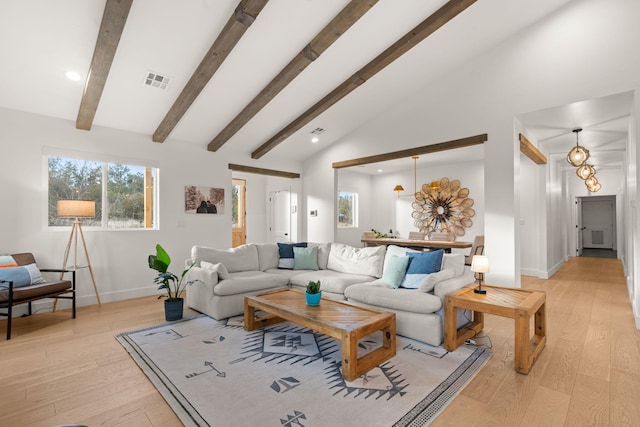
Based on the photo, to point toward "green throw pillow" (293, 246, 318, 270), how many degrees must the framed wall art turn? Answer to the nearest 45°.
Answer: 0° — it already faces it

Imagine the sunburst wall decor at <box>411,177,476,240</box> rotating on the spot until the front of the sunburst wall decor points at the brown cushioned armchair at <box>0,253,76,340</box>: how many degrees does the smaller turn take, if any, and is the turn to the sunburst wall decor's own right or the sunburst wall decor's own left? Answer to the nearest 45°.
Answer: approximately 45° to the sunburst wall decor's own right

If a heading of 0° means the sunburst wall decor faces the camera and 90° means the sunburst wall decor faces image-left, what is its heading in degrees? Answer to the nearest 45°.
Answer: approximately 0°

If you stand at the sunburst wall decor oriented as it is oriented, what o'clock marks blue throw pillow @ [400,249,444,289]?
The blue throw pillow is roughly at 12 o'clock from the sunburst wall decor.

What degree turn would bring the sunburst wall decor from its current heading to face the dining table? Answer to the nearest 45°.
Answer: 0° — it already faces it

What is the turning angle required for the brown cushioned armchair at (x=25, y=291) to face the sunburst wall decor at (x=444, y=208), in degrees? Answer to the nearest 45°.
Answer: approximately 45° to its left

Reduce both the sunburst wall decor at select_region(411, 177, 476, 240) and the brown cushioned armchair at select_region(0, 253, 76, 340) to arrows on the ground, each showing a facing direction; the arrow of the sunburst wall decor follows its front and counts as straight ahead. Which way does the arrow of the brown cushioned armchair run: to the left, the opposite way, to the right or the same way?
to the left

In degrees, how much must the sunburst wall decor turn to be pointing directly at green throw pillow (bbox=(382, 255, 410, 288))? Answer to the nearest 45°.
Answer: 0° — it already faces it

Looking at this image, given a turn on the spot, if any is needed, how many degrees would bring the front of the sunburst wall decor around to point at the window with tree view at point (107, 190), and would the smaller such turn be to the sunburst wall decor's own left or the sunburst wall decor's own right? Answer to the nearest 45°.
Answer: approximately 45° to the sunburst wall decor's own right

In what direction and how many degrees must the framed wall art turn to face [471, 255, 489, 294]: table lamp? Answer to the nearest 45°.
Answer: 0° — it already faces it

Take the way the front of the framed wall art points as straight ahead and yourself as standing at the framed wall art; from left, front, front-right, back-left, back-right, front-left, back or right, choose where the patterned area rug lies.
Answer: front-right

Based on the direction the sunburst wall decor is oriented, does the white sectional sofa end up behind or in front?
in front
